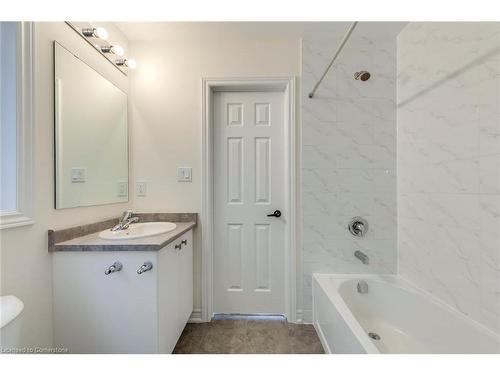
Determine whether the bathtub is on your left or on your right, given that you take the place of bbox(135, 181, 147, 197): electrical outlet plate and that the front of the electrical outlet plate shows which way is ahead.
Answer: on your left

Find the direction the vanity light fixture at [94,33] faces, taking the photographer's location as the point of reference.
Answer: facing the viewer and to the right of the viewer

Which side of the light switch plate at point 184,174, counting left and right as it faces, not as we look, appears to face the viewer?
front

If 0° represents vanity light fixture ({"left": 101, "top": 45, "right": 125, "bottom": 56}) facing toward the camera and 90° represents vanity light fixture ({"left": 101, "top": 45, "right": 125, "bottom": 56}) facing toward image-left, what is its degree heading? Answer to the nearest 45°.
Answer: approximately 315°

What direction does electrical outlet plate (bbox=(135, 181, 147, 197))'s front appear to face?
toward the camera

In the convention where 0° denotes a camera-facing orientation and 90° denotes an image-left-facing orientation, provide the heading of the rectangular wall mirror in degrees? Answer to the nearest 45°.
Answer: approximately 315°
